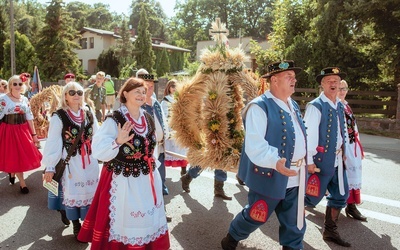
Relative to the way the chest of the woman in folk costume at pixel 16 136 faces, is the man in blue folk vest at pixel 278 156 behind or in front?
in front

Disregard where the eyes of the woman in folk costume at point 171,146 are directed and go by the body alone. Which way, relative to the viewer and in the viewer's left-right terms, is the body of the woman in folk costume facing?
facing the viewer and to the right of the viewer

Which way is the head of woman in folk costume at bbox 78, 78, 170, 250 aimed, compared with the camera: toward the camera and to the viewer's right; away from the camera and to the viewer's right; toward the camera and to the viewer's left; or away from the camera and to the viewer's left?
toward the camera and to the viewer's right

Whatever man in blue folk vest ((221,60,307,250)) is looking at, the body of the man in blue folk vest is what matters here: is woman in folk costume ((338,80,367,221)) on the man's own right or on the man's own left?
on the man's own left

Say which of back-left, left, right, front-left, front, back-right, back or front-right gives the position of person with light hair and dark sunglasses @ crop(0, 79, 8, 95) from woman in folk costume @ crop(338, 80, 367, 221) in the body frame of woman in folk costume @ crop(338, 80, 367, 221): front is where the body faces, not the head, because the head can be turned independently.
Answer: back-right

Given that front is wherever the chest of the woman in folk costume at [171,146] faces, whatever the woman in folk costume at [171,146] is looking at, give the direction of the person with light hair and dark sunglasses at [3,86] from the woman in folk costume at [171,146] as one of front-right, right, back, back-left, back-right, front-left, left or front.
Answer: back-right

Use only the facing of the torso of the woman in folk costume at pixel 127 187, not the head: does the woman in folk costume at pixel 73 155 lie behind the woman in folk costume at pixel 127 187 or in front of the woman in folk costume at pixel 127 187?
behind

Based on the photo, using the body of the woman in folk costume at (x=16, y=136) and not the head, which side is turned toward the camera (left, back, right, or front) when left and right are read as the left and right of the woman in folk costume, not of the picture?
front

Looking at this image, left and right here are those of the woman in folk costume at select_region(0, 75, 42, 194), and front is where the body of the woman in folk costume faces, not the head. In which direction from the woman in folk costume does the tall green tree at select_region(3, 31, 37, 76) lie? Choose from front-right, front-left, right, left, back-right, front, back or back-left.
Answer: back
